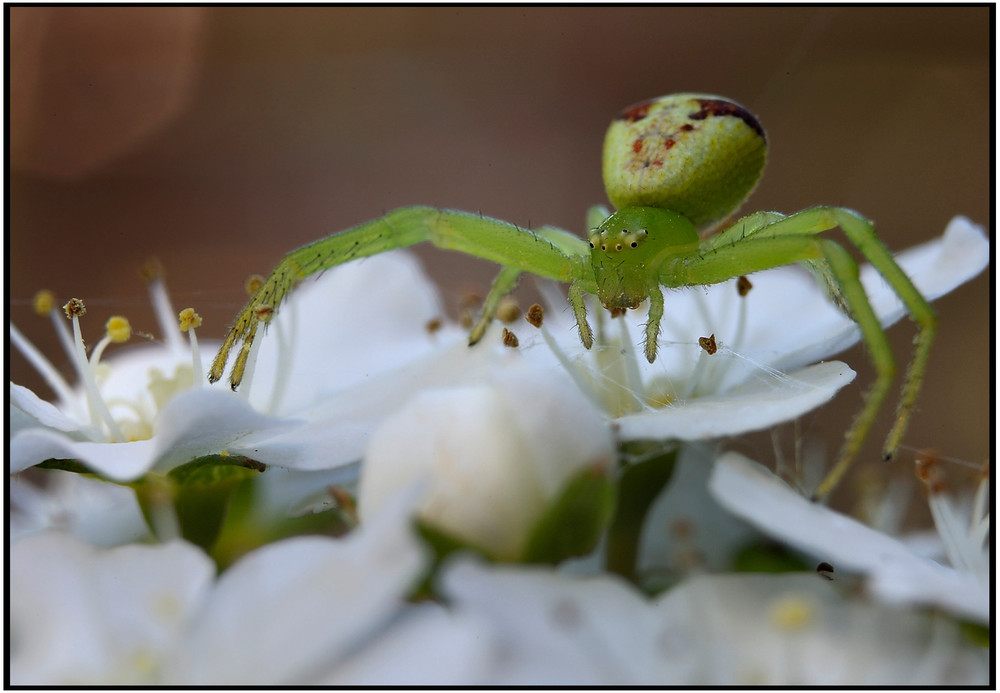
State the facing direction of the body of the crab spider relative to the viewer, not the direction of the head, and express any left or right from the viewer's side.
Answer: facing the viewer and to the left of the viewer
